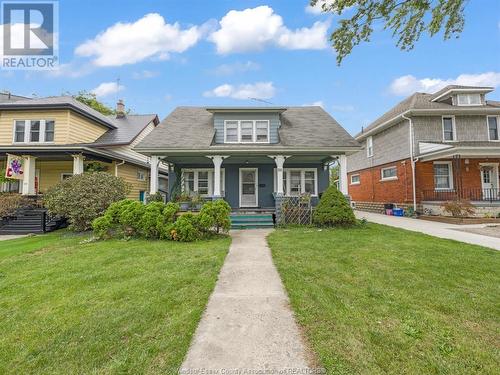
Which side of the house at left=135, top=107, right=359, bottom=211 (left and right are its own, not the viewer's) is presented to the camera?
front

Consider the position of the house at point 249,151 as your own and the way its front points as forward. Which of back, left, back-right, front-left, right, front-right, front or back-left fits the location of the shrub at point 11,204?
right

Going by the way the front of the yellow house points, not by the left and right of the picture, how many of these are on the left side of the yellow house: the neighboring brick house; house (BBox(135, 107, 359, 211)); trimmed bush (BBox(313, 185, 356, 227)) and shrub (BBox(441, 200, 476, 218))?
4

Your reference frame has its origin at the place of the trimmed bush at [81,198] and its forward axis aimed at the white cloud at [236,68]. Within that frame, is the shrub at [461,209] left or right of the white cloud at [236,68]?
right

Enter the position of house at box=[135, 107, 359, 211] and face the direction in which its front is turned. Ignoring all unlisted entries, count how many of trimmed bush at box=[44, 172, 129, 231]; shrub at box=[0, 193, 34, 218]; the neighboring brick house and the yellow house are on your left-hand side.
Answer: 1

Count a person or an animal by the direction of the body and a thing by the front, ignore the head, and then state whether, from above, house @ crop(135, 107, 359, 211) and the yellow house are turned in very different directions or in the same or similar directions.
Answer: same or similar directions

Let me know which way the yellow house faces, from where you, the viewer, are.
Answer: facing the viewer and to the left of the viewer

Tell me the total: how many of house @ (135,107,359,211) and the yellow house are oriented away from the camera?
0

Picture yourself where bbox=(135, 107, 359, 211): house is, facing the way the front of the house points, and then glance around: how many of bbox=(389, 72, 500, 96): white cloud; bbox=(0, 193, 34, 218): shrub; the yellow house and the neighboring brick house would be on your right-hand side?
2

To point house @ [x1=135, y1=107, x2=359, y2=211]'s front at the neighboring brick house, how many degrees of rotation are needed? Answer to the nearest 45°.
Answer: approximately 90° to its left

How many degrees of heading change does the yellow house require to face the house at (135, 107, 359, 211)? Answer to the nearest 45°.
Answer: approximately 90° to its left

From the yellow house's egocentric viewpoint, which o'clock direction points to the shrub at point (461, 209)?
The shrub is roughly at 9 o'clock from the yellow house.
